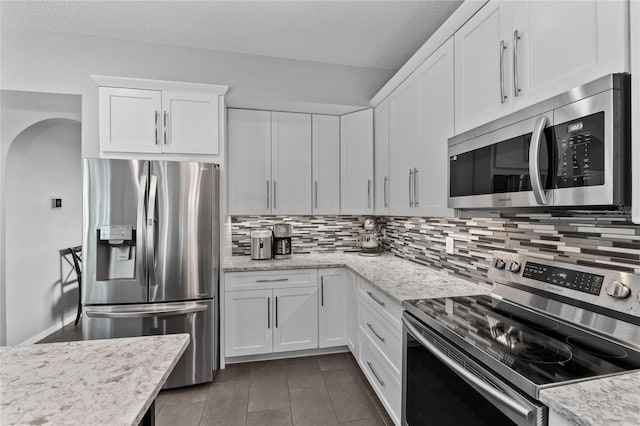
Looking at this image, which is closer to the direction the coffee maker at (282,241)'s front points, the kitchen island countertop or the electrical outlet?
the kitchen island countertop

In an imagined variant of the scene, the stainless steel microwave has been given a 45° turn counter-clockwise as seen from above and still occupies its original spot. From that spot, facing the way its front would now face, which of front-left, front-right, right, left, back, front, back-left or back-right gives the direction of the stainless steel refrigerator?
right

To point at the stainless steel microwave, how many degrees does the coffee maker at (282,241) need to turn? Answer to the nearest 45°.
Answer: approximately 45° to its left

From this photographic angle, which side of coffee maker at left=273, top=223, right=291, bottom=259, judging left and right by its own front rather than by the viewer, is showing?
front

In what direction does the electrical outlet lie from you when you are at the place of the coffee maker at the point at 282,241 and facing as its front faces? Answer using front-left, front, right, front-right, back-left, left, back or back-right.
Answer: front-left

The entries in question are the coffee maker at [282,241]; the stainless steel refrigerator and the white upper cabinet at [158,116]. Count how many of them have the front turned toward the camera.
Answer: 3

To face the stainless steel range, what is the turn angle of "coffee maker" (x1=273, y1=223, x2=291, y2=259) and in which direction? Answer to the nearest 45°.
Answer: approximately 45° to its left

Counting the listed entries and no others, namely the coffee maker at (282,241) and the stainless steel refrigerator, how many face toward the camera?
2

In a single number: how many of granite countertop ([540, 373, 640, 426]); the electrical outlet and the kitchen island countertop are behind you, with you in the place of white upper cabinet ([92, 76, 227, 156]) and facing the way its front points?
0

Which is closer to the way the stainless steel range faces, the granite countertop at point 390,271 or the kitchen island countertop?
the kitchen island countertop

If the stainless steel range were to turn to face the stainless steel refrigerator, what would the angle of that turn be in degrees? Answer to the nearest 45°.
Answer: approximately 45° to its right

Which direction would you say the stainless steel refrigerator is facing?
toward the camera

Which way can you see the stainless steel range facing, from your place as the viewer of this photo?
facing the viewer and to the left of the viewer

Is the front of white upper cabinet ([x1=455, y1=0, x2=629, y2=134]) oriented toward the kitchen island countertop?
yes

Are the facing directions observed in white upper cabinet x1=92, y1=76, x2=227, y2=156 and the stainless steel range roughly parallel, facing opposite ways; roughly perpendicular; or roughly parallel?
roughly perpendicular

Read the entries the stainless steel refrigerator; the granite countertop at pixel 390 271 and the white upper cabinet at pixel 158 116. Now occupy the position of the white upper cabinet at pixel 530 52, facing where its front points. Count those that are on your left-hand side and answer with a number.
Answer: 0

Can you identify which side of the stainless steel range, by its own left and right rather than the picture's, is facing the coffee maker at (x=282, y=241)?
right

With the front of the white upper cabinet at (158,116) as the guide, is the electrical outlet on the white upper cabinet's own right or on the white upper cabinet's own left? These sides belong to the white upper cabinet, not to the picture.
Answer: on the white upper cabinet's own left

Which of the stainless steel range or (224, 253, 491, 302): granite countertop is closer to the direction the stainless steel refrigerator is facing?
the stainless steel range
